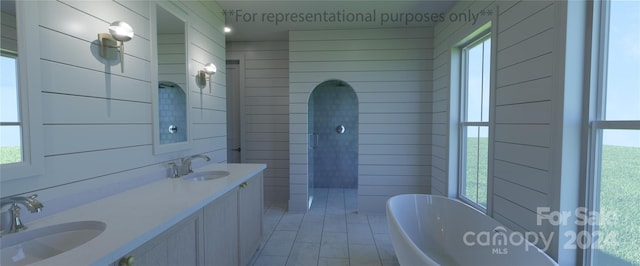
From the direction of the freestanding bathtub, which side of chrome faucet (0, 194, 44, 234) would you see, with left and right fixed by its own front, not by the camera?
front

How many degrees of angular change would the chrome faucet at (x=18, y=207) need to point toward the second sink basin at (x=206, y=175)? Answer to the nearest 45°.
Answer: approximately 90° to its left

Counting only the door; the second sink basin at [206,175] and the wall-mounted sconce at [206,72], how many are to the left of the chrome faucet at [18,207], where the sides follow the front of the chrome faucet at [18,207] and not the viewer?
3

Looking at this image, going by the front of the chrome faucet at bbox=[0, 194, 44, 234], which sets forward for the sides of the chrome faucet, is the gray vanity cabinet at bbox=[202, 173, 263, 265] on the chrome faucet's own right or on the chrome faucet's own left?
on the chrome faucet's own left

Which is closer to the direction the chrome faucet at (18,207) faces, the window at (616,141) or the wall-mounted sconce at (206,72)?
the window

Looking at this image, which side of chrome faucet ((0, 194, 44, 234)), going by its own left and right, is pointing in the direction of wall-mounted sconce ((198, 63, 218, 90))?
left

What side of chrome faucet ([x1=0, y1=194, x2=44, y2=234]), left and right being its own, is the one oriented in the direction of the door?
left

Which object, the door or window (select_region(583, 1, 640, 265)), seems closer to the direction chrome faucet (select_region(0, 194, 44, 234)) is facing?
the window

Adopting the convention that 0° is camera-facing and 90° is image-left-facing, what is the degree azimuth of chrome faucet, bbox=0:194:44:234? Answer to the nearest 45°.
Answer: approximately 315°

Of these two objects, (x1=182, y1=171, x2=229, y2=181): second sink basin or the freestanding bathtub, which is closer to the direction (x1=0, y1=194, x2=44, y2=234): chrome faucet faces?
the freestanding bathtub

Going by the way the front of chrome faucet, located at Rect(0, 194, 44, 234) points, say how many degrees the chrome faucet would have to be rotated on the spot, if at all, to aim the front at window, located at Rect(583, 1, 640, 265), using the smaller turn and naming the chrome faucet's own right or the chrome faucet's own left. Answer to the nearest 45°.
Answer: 0° — it already faces it
